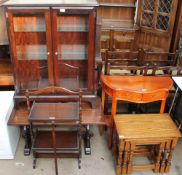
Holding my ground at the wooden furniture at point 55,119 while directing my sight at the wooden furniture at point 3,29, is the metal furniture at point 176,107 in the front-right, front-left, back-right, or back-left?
back-right

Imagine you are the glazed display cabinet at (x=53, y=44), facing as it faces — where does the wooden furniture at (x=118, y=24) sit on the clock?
The wooden furniture is roughly at 7 o'clock from the glazed display cabinet.

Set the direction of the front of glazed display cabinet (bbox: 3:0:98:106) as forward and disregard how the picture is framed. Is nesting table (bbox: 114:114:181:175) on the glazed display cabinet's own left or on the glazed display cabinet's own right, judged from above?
on the glazed display cabinet's own left

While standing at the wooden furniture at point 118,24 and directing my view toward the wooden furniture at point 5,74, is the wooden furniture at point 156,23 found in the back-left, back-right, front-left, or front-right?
back-left

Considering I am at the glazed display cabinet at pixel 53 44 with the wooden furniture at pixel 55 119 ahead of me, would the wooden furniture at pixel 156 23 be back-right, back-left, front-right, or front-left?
back-left

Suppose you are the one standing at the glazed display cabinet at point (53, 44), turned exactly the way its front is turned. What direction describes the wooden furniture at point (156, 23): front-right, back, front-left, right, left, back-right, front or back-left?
back-left

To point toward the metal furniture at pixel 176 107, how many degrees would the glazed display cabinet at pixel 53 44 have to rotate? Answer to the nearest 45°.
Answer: approximately 90° to its left

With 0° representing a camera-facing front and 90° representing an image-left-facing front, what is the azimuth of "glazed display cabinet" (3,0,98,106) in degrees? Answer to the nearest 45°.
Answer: approximately 0°

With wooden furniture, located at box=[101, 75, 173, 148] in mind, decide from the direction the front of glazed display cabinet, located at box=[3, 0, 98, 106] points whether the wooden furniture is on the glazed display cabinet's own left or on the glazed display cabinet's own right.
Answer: on the glazed display cabinet's own left
